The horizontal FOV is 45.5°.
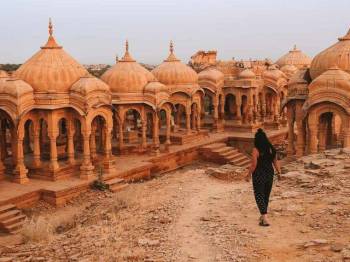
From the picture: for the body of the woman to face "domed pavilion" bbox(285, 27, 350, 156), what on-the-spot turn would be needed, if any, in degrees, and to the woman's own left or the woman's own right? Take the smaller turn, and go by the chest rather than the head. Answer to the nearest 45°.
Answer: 0° — they already face it

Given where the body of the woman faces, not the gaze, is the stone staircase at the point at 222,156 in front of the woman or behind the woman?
in front

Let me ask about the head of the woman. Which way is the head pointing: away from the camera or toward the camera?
away from the camera

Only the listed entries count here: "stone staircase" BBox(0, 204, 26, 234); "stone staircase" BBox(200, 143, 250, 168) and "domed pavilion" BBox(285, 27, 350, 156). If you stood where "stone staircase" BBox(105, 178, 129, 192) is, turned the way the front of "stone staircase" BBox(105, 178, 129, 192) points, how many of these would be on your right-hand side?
1

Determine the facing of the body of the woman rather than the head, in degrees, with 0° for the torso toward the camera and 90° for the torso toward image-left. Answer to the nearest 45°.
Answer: approximately 180°

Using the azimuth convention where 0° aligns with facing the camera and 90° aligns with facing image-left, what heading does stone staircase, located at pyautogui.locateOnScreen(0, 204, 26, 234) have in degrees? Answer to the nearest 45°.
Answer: approximately 315°

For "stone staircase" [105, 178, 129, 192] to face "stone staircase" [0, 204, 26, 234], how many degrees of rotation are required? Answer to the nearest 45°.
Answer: approximately 90° to its right

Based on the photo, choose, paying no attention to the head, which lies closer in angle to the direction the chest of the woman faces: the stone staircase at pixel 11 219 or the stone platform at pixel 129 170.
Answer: the stone platform

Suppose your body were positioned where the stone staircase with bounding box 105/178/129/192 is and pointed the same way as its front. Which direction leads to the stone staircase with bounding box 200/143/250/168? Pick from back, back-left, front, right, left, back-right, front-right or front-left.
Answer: left

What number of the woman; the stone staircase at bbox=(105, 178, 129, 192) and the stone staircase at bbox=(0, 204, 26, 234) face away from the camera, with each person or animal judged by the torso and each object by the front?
1

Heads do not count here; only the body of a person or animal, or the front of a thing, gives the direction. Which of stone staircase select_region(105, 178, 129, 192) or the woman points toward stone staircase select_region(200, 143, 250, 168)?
the woman

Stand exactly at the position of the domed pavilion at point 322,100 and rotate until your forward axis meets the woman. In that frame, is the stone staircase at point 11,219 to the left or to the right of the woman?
right

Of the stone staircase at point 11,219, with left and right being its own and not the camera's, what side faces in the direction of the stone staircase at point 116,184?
left
